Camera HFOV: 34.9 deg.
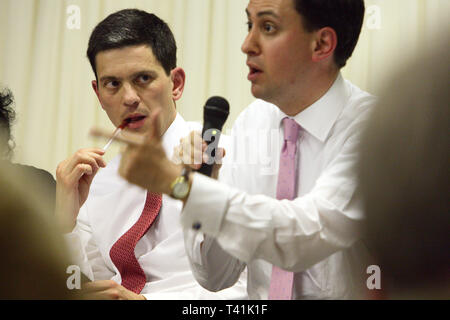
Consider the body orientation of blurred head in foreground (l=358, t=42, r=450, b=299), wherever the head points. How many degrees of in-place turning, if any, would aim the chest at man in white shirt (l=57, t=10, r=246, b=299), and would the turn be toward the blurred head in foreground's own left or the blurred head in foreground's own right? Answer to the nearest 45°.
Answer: approximately 45° to the blurred head in foreground's own left

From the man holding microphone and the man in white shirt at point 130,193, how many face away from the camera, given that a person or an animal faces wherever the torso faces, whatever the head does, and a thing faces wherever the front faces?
0

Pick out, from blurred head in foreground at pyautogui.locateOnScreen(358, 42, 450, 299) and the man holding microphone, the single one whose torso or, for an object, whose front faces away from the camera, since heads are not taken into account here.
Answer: the blurred head in foreground

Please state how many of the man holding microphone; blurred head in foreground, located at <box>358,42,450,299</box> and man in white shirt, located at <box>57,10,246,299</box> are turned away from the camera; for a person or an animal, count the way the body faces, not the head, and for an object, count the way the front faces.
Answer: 1

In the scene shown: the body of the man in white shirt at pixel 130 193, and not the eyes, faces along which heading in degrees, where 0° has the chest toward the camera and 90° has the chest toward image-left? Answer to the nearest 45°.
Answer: approximately 45°

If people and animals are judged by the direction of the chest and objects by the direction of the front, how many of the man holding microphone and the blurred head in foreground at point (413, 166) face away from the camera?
1

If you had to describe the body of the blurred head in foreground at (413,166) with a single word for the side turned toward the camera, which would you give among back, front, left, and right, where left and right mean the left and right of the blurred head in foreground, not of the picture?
back

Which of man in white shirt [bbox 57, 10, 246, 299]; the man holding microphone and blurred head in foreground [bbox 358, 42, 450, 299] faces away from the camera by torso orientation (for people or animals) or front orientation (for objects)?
the blurred head in foreground

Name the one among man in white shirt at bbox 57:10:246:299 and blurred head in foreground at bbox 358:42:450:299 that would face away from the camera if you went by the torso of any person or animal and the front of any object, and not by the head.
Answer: the blurred head in foreground

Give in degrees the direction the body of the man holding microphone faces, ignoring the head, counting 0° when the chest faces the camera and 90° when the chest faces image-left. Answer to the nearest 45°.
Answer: approximately 45°

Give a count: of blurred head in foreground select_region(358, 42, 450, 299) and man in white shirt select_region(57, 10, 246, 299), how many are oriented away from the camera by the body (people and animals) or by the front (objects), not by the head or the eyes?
1

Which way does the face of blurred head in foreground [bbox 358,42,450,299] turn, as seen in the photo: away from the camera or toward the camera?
away from the camera
